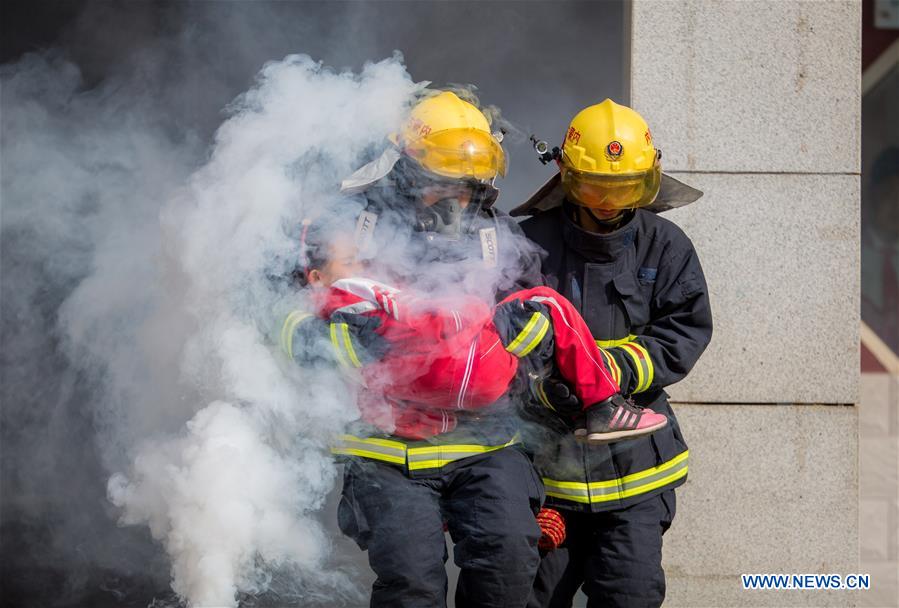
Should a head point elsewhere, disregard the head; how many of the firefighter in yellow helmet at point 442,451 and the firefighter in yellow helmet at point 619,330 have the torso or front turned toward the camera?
2

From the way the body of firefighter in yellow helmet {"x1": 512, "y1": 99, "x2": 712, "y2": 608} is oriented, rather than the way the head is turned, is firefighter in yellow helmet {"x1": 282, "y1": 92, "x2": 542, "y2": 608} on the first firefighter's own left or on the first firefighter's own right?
on the first firefighter's own right

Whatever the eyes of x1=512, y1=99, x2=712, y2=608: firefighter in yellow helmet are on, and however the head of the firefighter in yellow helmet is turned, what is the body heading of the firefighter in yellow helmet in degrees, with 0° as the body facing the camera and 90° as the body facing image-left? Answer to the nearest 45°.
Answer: approximately 0°

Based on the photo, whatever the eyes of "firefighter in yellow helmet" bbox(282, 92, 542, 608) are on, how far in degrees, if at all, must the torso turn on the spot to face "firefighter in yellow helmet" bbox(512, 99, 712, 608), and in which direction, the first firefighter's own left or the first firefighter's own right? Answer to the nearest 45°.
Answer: approximately 90° to the first firefighter's own left

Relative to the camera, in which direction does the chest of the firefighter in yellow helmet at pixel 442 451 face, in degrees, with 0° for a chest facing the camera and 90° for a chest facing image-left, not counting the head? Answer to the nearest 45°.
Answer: approximately 0°
